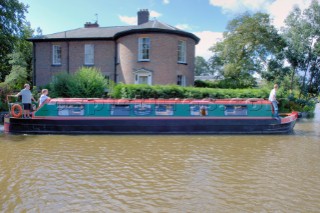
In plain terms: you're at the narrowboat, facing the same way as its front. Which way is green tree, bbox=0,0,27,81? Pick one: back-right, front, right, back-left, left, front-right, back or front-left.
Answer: back-left

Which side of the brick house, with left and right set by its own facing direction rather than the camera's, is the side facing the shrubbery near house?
front

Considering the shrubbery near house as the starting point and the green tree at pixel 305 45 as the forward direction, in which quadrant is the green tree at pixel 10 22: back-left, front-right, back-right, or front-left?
back-left

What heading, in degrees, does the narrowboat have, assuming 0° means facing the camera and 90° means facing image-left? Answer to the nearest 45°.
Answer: approximately 270°

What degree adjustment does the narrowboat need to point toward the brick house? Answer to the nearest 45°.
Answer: approximately 90° to its left

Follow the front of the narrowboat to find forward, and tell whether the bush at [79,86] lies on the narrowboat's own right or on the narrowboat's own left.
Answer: on the narrowboat's own left

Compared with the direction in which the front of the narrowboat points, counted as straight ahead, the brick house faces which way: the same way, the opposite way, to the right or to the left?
to the right

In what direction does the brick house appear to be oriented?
toward the camera
